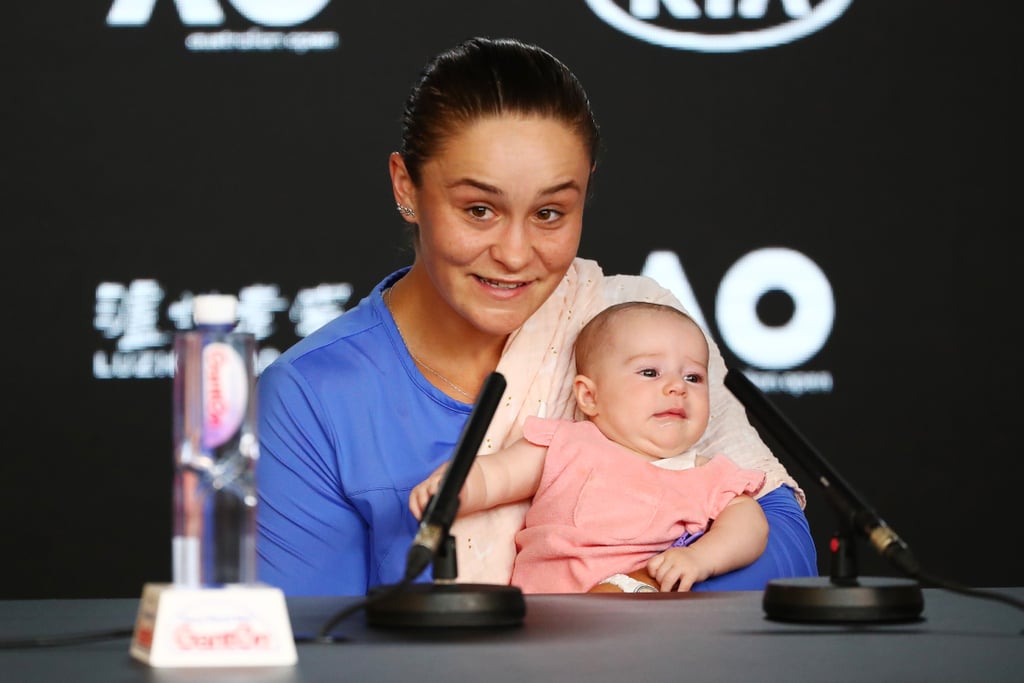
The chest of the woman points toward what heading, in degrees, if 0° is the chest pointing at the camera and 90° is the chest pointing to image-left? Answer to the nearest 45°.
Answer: approximately 0°

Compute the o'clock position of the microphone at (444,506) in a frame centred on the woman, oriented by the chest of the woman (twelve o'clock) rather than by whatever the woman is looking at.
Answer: The microphone is roughly at 12 o'clock from the woman.

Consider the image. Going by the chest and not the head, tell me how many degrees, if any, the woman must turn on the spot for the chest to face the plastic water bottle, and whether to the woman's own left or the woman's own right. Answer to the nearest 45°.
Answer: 0° — they already face it

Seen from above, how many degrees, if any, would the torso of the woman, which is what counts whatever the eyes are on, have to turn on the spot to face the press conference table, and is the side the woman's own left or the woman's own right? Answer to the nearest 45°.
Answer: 0° — they already face it
